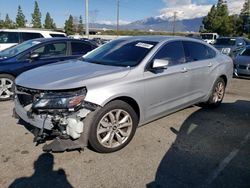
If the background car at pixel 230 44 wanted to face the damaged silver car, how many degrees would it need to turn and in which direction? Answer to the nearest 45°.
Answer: approximately 45° to its left

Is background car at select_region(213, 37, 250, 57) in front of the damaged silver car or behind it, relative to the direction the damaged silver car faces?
behind

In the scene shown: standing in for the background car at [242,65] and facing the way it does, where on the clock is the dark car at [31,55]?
The dark car is roughly at 12 o'clock from the background car.

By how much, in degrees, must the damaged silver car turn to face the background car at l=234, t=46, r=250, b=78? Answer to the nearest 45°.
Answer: approximately 180°

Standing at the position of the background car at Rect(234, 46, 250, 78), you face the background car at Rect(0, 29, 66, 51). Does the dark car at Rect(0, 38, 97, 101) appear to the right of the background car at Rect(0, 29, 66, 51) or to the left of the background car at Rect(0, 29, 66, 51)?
left

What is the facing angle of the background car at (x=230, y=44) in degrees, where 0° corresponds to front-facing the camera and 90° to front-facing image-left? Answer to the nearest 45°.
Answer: approximately 45°
